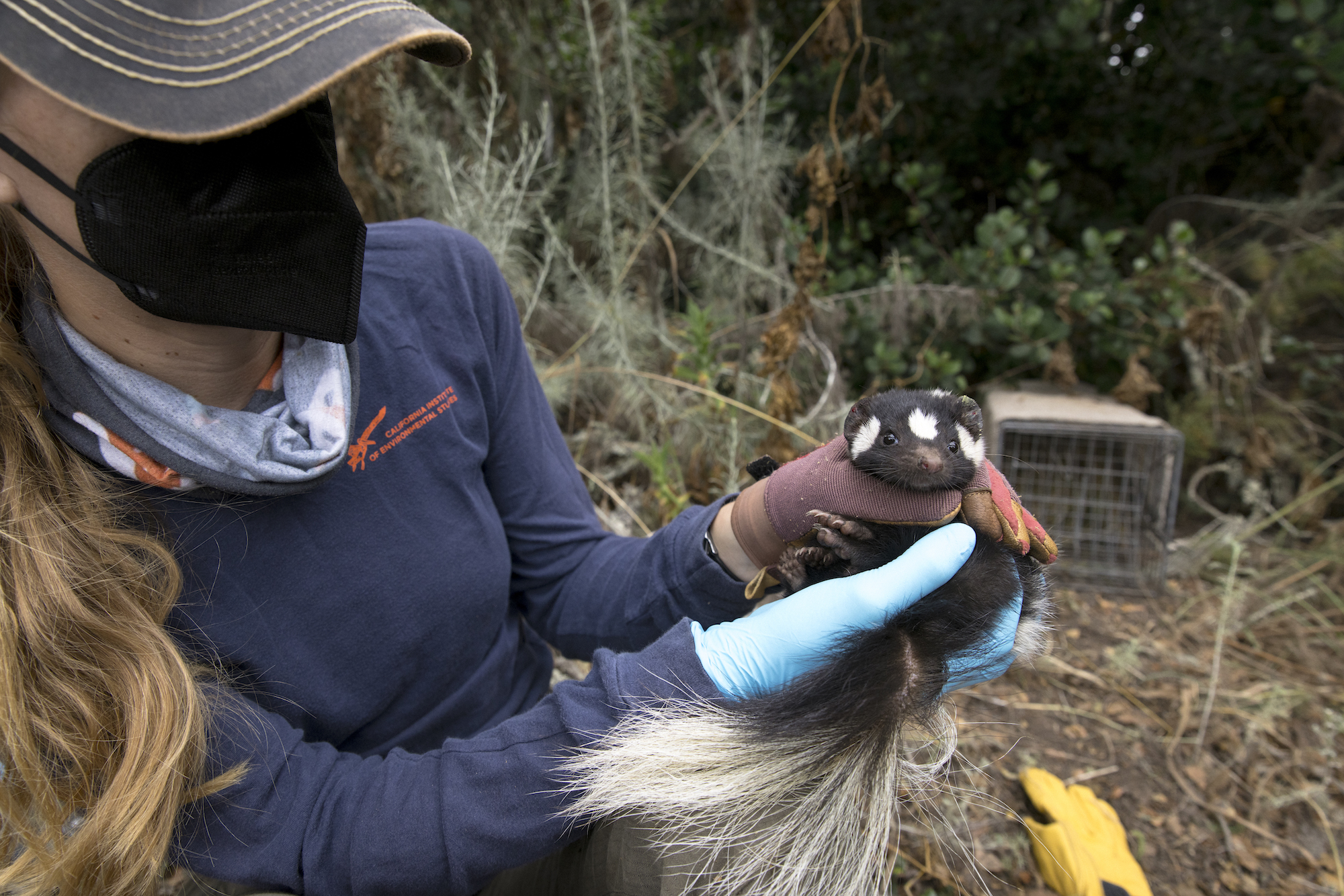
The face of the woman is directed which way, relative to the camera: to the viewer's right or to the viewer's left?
to the viewer's right

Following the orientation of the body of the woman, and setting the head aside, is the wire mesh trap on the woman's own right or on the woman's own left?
on the woman's own left

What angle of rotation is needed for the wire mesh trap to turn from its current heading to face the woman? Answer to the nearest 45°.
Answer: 0° — it already faces them

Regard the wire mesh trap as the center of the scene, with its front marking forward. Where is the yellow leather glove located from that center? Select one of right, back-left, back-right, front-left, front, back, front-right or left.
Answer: front

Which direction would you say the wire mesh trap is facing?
toward the camera

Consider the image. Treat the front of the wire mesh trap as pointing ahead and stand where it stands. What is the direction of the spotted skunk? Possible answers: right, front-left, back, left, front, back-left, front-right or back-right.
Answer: front

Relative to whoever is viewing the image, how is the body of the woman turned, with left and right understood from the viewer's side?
facing the viewer and to the right of the viewer

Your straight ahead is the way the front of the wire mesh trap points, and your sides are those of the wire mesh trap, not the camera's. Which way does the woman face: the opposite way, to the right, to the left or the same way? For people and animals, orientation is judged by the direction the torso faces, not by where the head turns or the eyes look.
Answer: to the left

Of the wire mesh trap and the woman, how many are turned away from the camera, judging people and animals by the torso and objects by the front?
0
